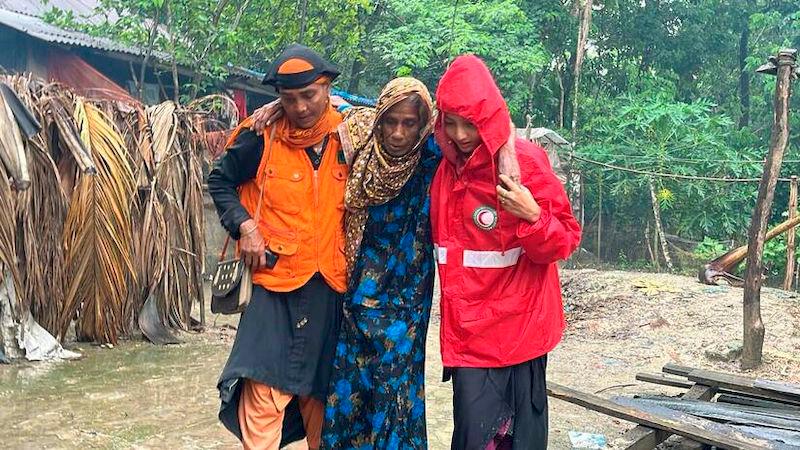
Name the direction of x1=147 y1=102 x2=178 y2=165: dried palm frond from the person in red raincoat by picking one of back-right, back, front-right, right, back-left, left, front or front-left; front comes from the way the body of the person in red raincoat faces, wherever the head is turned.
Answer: right

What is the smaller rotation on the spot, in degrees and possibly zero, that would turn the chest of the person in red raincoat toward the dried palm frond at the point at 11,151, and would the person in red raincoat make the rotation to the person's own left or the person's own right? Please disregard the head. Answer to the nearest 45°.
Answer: approximately 90° to the person's own right

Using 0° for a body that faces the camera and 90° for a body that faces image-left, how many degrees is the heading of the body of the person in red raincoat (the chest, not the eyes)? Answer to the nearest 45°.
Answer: approximately 45°

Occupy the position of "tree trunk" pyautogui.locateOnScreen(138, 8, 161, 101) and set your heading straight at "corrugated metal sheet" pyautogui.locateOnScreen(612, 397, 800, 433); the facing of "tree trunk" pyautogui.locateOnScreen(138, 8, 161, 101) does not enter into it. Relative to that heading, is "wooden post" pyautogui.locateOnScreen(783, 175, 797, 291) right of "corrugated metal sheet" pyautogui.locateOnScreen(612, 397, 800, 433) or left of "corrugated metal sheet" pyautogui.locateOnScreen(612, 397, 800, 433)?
left

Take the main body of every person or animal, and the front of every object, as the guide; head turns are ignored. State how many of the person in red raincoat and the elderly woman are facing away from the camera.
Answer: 0

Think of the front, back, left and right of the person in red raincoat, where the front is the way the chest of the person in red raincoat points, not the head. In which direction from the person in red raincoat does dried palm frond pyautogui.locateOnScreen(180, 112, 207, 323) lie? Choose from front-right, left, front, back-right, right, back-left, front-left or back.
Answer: right

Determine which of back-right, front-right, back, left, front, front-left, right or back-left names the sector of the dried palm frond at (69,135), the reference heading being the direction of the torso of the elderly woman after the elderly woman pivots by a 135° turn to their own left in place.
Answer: left

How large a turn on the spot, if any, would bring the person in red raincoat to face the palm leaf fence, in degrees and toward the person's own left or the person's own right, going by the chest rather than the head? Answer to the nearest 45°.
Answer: approximately 90° to the person's own right

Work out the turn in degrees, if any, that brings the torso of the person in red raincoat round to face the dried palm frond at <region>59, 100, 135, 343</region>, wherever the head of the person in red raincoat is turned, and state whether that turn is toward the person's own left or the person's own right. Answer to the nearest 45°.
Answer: approximately 90° to the person's own right

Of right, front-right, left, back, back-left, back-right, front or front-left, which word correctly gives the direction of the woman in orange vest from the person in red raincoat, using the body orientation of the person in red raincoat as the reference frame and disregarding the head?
front-right

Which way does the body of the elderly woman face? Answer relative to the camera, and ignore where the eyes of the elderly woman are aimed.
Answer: toward the camera

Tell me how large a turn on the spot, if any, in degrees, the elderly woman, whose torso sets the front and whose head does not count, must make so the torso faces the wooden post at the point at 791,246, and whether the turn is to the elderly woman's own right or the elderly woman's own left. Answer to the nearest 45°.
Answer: approximately 135° to the elderly woman's own left
